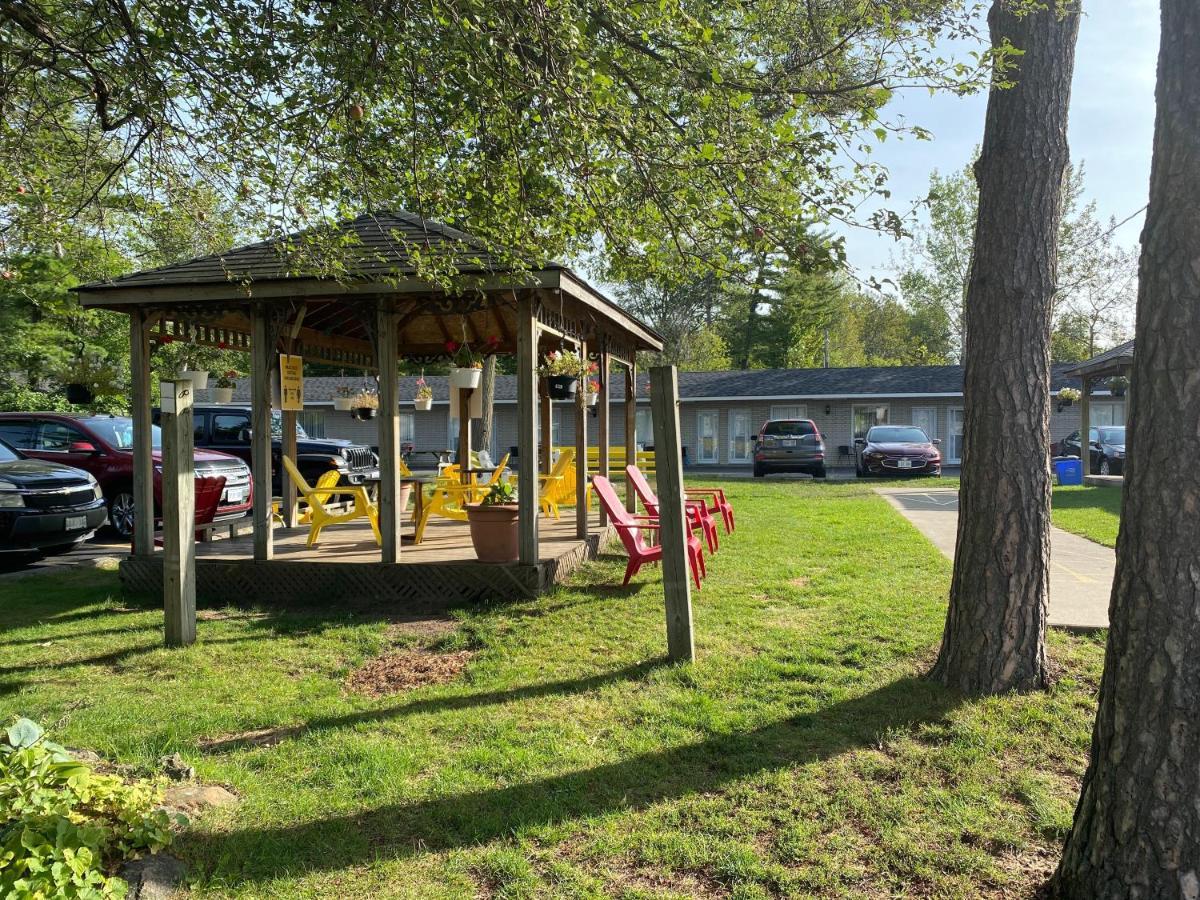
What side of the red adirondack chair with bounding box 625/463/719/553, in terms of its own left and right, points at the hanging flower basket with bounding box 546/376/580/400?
back

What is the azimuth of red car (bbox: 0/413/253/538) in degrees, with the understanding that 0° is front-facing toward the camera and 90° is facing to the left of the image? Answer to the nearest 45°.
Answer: approximately 315°

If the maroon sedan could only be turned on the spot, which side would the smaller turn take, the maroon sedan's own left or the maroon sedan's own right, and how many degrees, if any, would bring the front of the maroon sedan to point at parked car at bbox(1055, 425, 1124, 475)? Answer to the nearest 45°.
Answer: approximately 90° to the maroon sedan's own left

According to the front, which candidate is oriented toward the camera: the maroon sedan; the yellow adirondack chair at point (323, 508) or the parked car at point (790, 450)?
the maroon sedan

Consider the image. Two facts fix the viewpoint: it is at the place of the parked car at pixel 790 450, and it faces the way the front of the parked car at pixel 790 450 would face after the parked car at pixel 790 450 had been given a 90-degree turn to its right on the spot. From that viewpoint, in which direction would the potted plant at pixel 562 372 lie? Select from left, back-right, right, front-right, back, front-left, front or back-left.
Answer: right

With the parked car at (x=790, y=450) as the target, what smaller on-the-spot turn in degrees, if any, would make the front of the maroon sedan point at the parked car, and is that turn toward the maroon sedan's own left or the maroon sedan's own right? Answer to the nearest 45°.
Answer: approximately 90° to the maroon sedan's own right

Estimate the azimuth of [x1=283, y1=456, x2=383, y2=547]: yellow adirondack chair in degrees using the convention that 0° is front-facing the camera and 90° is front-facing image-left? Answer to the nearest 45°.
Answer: approximately 270°

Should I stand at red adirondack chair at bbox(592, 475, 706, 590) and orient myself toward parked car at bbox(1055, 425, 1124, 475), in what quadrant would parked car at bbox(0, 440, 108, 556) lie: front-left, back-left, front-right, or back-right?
back-left

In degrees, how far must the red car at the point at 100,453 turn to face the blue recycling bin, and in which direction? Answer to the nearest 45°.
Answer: approximately 45° to its left

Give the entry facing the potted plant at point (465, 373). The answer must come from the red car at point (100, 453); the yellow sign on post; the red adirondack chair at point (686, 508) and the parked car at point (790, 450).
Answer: the red car

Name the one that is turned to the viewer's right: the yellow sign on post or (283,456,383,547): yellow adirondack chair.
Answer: the yellow adirondack chair

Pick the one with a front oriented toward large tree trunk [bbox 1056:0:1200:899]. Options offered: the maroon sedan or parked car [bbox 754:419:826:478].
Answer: the maroon sedan

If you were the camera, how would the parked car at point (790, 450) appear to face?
facing away from the viewer

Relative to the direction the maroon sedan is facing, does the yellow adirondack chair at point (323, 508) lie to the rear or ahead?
ahead

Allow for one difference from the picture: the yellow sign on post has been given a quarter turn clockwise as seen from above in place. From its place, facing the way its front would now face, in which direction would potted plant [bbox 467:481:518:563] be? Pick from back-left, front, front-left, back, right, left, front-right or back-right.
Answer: back-left

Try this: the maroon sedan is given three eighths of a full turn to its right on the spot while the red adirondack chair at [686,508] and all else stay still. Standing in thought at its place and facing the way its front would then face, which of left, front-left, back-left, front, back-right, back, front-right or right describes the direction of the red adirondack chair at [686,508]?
back-left

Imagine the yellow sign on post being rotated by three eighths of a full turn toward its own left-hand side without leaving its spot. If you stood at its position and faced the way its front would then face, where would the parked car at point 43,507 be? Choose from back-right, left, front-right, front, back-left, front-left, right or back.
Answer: left

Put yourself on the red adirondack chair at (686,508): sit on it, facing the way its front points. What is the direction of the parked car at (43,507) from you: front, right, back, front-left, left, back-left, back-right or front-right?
back-right
